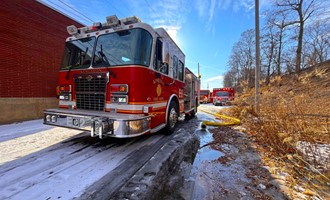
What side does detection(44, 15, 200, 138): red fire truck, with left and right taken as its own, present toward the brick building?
right

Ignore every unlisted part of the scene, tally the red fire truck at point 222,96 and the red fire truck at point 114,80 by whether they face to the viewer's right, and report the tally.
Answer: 0

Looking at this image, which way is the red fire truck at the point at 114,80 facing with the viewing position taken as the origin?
facing the viewer and to the left of the viewer

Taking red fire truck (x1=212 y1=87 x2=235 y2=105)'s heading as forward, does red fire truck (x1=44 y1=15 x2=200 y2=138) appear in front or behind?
in front

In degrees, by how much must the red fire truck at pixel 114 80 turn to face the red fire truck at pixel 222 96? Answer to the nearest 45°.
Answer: approximately 180°
